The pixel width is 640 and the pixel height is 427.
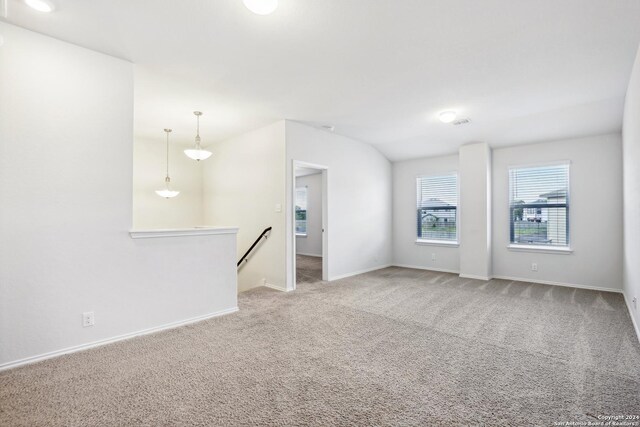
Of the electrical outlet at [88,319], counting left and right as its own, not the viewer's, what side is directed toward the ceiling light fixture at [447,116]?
left

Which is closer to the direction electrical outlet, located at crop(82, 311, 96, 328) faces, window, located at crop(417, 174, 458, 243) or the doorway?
the window

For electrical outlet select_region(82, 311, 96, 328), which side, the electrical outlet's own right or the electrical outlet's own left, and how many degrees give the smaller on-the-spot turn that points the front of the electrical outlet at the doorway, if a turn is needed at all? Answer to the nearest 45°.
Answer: approximately 135° to the electrical outlet's own left

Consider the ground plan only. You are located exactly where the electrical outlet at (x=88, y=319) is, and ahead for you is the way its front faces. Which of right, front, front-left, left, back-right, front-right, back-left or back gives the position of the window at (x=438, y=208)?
left

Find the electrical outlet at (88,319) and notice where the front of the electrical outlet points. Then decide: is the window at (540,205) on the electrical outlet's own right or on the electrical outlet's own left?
on the electrical outlet's own left

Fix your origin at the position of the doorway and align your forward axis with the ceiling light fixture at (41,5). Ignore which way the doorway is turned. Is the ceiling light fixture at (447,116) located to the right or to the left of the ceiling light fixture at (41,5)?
left

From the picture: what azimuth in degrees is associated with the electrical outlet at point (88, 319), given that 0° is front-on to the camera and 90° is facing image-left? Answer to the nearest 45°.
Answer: approximately 0°
